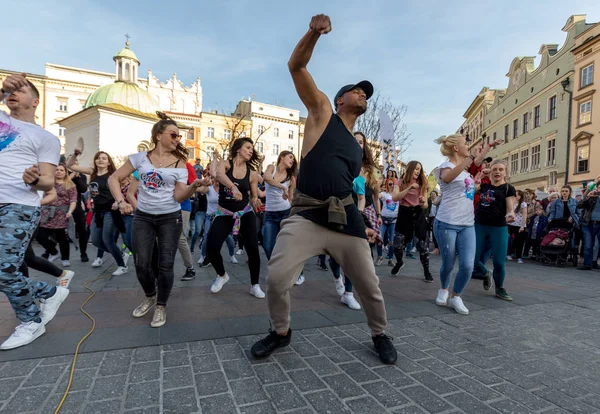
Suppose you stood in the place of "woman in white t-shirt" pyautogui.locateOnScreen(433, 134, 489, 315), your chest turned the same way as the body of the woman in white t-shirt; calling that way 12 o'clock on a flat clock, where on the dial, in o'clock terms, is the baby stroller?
The baby stroller is roughly at 8 o'clock from the woman in white t-shirt.

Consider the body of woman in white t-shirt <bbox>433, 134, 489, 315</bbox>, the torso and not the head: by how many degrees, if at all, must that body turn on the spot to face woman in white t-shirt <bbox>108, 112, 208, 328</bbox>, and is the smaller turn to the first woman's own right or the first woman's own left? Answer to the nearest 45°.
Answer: approximately 90° to the first woman's own right

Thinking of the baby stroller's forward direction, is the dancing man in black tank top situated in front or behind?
in front

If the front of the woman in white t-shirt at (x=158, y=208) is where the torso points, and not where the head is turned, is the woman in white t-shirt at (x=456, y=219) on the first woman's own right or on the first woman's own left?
on the first woman's own left

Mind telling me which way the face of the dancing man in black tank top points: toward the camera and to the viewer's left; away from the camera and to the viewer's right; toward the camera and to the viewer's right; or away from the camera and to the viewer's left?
toward the camera and to the viewer's right

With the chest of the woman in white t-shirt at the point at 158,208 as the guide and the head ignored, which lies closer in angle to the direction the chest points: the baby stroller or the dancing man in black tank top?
the dancing man in black tank top

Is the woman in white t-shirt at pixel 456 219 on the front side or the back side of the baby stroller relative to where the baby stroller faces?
on the front side
